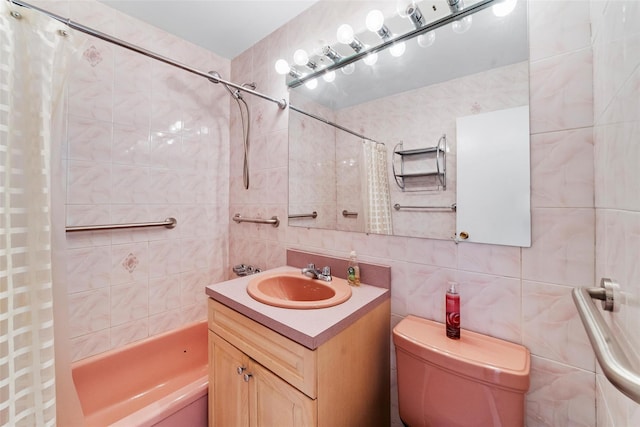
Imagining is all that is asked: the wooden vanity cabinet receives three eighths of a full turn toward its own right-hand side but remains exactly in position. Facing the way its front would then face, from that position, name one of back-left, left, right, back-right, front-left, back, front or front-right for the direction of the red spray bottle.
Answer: right

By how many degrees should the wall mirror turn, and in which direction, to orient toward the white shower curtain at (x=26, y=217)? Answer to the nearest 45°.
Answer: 0° — it already faces it

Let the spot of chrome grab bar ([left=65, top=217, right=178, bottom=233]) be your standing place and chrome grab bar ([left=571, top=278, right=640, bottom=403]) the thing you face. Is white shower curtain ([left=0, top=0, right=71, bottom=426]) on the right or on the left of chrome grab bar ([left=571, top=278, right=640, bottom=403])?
right

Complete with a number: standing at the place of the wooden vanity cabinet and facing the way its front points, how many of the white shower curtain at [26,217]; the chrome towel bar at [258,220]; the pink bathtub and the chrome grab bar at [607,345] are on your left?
1

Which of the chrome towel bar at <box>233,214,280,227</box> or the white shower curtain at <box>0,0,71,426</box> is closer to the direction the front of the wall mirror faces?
the white shower curtain

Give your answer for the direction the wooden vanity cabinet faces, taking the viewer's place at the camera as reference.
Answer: facing the viewer and to the left of the viewer

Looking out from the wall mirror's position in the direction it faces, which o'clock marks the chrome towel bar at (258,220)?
The chrome towel bar is roughly at 2 o'clock from the wall mirror.

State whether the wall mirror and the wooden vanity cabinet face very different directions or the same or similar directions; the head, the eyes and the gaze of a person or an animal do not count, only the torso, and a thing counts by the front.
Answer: same or similar directions
